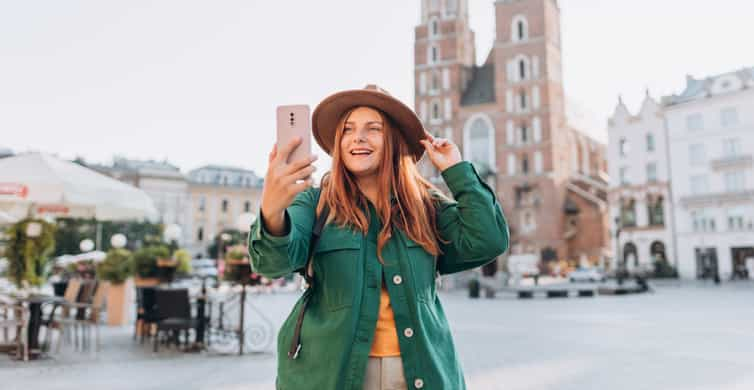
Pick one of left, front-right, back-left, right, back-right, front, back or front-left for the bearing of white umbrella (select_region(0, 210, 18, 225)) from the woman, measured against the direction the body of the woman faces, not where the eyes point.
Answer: back-right

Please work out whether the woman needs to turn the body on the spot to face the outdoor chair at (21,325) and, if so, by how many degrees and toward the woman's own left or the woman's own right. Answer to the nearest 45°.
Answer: approximately 135° to the woman's own right

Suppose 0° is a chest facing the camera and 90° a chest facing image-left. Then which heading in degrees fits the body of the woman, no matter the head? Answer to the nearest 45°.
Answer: approximately 0°

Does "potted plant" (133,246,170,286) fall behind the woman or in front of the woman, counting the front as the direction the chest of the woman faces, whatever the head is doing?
behind

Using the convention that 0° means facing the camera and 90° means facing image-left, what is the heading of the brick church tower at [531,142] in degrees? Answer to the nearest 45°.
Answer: approximately 45°

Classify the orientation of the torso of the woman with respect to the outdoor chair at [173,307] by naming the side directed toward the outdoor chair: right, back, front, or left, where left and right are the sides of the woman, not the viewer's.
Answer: back

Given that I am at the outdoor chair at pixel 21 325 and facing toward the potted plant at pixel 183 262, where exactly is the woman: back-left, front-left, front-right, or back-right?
back-right

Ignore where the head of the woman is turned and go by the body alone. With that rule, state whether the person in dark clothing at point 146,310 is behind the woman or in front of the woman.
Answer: behind

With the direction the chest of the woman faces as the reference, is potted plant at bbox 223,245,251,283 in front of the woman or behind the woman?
behind
